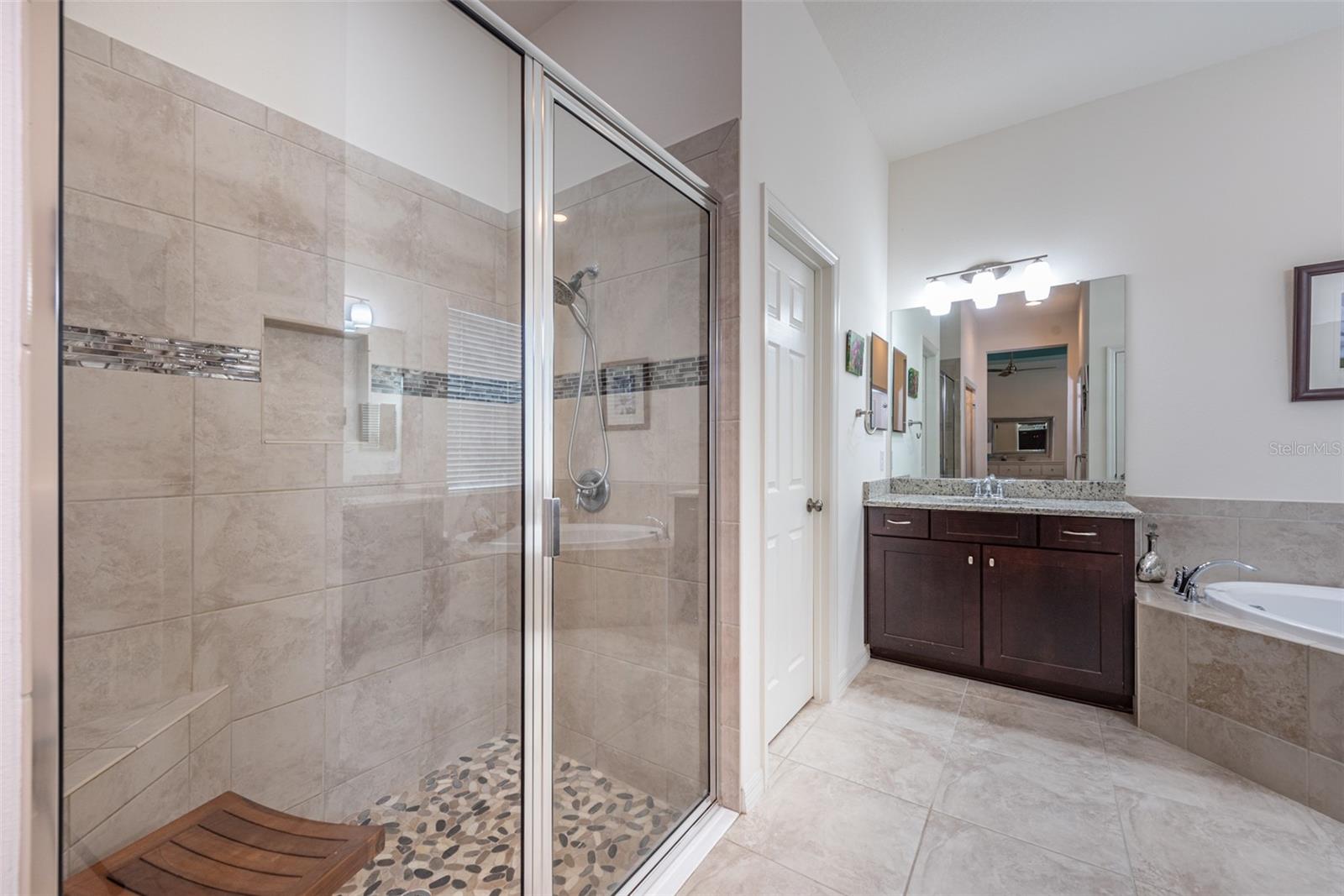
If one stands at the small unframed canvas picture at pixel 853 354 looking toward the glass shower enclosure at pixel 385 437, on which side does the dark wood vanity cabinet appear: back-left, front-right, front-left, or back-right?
back-left

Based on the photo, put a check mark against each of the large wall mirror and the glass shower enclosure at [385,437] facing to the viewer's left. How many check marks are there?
0

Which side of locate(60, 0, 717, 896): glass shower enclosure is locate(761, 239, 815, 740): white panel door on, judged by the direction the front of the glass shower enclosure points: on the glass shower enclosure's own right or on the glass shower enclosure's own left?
on the glass shower enclosure's own left

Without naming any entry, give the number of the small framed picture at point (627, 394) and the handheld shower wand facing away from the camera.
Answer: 0

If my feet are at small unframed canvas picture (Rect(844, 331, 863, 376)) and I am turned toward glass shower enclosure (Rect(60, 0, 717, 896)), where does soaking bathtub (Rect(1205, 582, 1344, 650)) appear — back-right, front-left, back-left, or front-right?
back-left

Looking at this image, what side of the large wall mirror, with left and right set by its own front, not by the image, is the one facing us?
front

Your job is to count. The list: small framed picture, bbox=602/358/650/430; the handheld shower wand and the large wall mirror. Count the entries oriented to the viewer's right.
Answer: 0

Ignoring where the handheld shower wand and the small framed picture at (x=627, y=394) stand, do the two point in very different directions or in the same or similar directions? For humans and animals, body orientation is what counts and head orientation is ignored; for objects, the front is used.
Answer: same or similar directions

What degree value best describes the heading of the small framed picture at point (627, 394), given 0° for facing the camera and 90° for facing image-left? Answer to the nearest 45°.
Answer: approximately 45°

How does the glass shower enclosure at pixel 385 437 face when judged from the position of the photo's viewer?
facing the viewer and to the right of the viewer

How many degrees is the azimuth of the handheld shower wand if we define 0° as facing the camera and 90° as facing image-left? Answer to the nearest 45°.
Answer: approximately 45°
